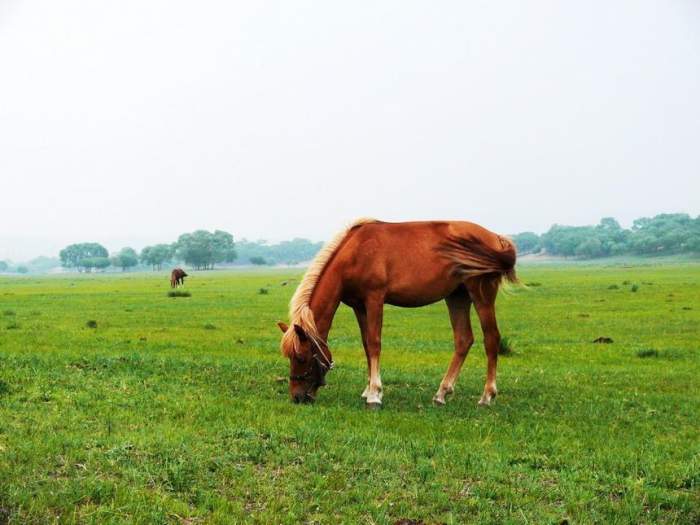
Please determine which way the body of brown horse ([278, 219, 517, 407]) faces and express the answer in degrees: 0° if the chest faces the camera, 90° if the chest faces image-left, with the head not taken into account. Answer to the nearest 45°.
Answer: approximately 90°
